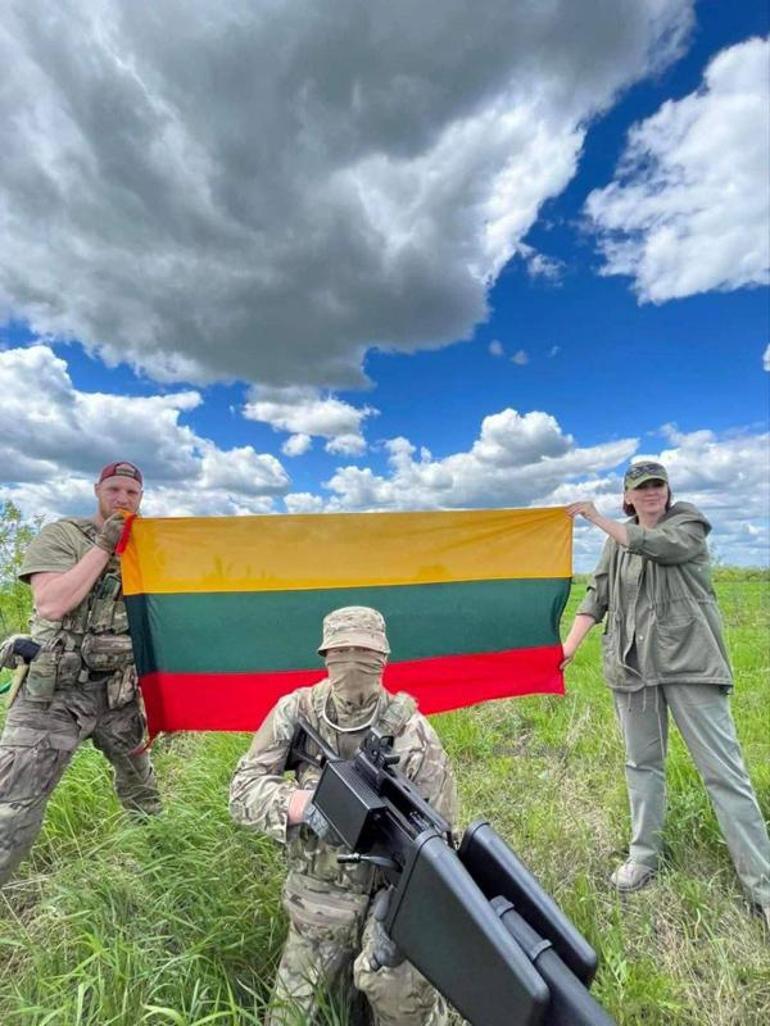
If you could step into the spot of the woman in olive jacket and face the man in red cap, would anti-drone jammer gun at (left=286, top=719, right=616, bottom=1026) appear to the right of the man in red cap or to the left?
left

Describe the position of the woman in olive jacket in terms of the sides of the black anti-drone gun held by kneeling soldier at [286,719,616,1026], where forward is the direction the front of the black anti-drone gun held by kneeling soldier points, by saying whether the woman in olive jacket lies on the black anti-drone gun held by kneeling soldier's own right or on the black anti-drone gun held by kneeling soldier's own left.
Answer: on the black anti-drone gun held by kneeling soldier's own left

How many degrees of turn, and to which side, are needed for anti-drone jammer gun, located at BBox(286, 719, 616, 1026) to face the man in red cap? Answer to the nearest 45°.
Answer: approximately 180°
